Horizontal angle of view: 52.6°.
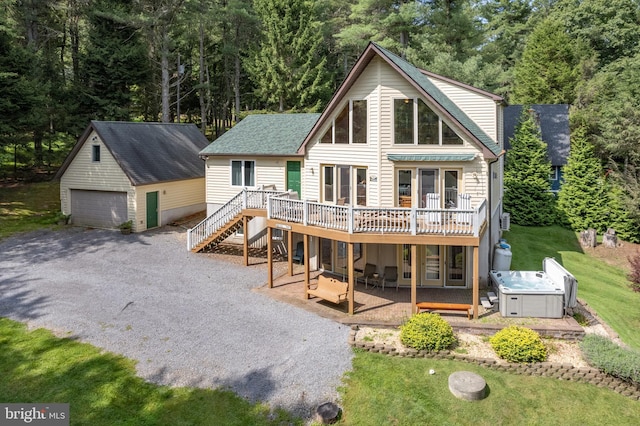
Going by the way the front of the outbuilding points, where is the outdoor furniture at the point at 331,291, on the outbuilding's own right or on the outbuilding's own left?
on the outbuilding's own left

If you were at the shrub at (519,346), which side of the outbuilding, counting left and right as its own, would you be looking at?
left

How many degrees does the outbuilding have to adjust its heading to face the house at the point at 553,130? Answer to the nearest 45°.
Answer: approximately 135° to its left

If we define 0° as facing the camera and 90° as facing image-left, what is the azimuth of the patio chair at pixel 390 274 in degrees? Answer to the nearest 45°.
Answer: approximately 0°

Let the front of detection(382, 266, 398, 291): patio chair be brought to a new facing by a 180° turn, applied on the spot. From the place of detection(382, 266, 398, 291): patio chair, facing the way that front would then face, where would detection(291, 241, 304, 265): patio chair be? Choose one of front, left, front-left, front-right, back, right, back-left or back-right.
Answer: front-left

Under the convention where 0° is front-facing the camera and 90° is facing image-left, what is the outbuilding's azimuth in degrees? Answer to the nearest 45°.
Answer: approximately 45°

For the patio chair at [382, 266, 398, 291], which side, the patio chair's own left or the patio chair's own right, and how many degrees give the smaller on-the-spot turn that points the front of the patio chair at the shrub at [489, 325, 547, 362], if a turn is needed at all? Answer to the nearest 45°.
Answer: approximately 45° to the patio chair's own left
